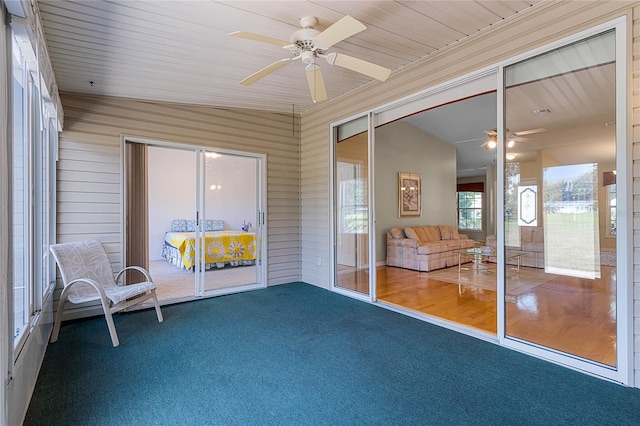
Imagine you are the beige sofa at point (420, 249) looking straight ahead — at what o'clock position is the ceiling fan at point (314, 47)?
The ceiling fan is roughly at 2 o'clock from the beige sofa.

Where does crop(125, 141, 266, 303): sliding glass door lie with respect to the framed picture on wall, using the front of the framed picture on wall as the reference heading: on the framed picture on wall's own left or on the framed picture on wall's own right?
on the framed picture on wall's own right

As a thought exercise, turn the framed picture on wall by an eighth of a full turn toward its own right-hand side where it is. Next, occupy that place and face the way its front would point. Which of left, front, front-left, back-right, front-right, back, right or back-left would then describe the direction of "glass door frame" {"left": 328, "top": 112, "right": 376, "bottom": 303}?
front

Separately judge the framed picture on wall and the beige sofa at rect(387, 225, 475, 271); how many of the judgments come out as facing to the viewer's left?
0

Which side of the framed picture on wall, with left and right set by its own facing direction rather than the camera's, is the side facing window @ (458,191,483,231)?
left

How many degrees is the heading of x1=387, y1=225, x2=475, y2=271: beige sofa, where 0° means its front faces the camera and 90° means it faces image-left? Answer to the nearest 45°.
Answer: approximately 315°

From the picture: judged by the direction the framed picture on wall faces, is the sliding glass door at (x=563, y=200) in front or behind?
in front

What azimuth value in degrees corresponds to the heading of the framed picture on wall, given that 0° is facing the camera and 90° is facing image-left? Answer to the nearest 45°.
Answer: approximately 315°

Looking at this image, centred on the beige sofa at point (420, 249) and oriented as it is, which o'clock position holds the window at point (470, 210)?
The window is roughly at 8 o'clock from the beige sofa.

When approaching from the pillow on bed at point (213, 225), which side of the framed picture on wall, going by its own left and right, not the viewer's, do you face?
right

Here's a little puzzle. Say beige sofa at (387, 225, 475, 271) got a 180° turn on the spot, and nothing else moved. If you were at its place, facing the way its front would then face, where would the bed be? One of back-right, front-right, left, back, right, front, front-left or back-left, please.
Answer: left

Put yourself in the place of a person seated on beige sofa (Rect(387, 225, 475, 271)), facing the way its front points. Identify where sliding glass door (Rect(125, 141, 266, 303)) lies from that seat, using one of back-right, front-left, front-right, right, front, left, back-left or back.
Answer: right

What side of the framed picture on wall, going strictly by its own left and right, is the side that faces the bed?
right
